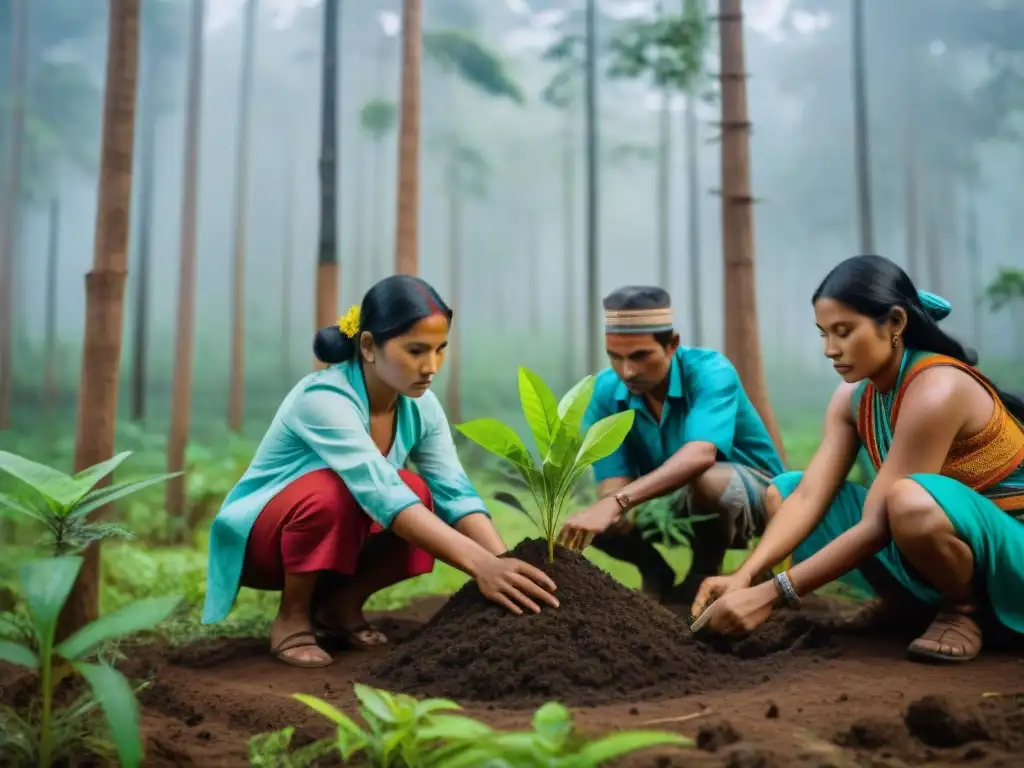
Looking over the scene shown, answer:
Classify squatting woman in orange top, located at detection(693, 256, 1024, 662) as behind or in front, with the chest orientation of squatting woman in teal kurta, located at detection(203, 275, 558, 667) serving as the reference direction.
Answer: in front

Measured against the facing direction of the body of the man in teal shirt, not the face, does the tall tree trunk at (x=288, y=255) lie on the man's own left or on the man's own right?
on the man's own right

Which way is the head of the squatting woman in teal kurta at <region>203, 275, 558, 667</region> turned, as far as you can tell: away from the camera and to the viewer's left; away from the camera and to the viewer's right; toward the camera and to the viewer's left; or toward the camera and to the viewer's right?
toward the camera and to the viewer's right

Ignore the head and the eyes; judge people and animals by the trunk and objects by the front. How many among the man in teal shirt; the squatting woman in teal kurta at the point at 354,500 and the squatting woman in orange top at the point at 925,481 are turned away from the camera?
0

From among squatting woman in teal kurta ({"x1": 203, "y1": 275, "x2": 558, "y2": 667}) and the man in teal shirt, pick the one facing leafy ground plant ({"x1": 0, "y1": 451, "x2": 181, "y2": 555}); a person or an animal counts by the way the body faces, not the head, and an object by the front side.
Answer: the man in teal shirt

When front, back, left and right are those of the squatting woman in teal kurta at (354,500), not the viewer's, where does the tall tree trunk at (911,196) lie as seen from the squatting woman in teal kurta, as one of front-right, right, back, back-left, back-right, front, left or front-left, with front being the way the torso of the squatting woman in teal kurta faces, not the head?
left

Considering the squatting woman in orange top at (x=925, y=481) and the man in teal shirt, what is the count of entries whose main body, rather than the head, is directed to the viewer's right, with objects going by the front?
0

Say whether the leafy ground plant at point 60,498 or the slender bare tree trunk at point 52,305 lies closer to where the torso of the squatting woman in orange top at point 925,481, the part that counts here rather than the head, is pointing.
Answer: the leafy ground plant

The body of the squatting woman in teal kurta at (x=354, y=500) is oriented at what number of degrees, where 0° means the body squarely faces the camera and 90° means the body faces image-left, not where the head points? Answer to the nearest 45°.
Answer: approximately 315°

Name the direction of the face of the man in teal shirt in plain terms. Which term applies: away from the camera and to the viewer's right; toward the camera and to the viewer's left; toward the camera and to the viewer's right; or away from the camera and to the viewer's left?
toward the camera and to the viewer's left

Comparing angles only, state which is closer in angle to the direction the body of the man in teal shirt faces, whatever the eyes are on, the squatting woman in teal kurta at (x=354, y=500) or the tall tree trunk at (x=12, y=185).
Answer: the squatting woman in teal kurta

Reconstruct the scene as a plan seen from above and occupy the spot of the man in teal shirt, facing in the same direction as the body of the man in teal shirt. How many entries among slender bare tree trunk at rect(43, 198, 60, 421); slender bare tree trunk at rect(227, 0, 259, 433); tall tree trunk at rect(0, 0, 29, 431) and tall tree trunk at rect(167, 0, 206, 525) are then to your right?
4

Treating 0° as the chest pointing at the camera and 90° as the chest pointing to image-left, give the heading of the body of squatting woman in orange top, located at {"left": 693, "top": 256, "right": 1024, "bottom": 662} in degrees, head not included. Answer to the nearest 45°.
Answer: approximately 45°

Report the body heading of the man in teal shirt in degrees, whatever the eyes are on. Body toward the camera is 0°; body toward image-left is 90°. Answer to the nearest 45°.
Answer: approximately 45°

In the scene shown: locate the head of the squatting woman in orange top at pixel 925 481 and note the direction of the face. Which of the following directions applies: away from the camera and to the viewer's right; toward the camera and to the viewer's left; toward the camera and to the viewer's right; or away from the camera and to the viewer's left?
toward the camera and to the viewer's left
